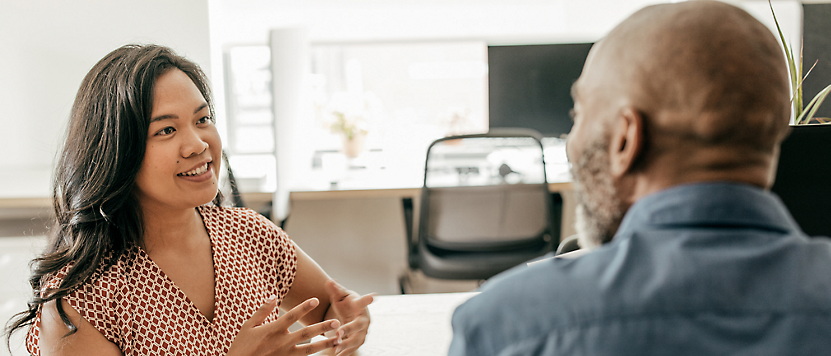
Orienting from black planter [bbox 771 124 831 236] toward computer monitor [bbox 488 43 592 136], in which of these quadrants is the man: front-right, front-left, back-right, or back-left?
back-left

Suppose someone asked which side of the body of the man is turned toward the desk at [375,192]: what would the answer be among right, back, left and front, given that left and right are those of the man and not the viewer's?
front

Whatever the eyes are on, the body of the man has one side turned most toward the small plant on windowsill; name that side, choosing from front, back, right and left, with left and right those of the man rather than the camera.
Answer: front

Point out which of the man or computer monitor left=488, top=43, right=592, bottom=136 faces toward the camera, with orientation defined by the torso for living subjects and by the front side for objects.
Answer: the computer monitor

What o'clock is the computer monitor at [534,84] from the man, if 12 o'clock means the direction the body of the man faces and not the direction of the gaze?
The computer monitor is roughly at 1 o'clock from the man.

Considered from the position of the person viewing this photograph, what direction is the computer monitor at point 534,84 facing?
facing the viewer

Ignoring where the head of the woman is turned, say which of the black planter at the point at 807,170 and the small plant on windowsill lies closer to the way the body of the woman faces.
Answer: the black planter

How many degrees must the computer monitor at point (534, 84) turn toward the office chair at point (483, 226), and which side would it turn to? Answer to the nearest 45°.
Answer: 0° — it already faces it

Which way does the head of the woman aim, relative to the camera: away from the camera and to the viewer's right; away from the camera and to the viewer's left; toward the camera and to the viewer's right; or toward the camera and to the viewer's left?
toward the camera and to the viewer's right

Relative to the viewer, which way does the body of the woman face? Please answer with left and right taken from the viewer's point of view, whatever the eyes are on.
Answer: facing the viewer and to the right of the viewer

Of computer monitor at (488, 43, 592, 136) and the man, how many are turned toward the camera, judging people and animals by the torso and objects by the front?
1

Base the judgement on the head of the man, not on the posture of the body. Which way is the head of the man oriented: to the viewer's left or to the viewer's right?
to the viewer's left

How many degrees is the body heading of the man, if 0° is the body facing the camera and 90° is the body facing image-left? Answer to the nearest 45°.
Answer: approximately 135°
